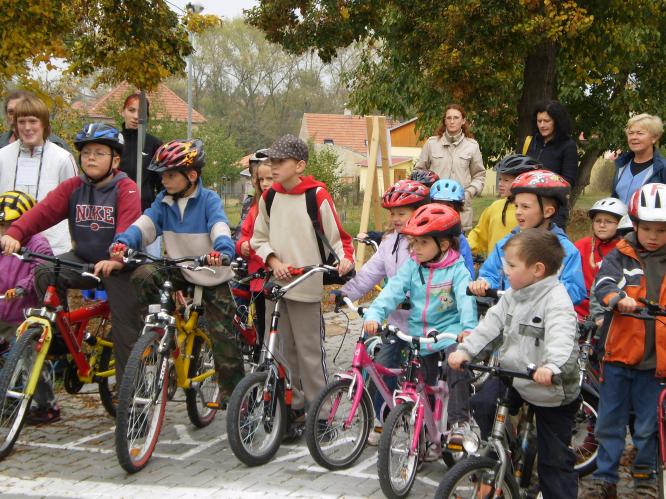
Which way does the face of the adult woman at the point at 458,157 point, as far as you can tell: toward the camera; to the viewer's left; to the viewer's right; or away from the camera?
toward the camera

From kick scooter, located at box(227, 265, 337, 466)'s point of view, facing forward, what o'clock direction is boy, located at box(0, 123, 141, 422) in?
The boy is roughly at 2 o'clock from the kick scooter.

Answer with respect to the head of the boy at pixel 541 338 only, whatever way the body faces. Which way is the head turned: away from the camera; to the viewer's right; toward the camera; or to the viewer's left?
to the viewer's left

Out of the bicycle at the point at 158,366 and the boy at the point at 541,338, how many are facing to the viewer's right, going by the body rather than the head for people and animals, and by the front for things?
0

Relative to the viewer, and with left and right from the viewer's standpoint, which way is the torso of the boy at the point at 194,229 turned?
facing the viewer and to the left of the viewer

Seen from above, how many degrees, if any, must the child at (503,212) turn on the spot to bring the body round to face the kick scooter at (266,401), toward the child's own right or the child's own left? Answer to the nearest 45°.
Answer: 0° — they already face it

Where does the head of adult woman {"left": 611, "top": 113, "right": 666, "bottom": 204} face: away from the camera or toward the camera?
toward the camera

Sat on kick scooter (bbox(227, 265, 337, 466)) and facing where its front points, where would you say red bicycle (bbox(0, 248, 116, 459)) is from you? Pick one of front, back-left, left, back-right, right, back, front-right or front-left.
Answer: front-right

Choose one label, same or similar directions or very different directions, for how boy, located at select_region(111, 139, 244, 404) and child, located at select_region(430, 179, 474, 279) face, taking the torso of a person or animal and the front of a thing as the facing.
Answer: same or similar directions

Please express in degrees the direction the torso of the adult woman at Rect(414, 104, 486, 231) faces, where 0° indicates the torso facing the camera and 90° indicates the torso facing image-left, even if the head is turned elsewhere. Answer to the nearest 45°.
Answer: approximately 0°

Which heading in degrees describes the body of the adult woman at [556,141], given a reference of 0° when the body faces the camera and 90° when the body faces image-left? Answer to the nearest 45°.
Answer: approximately 45°

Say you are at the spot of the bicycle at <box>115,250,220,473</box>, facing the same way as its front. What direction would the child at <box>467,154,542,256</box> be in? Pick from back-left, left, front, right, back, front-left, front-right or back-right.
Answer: back-left

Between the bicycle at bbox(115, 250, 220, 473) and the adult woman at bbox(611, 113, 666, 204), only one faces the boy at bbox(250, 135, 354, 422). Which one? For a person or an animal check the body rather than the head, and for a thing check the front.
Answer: the adult woman

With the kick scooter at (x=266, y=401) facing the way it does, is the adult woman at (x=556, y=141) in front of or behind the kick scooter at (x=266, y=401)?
behind
